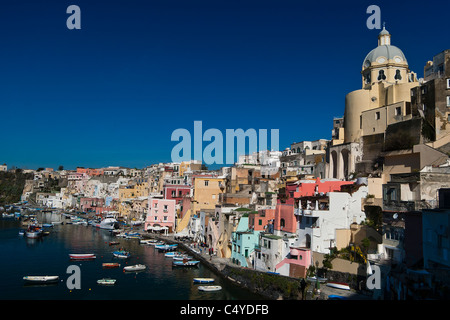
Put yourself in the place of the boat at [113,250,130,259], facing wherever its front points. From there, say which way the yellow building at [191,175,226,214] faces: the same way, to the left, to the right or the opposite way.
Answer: to the left

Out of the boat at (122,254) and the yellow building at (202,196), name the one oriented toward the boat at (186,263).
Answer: the yellow building

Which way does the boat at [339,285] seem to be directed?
to the viewer's left

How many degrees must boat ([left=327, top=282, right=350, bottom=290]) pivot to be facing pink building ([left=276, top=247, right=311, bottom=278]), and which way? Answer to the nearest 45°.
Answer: approximately 45° to its right

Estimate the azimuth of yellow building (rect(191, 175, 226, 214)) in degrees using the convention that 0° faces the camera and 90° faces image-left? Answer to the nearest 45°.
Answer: approximately 0°

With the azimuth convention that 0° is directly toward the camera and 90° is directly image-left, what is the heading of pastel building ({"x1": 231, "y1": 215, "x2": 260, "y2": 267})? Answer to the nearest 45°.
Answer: approximately 45°

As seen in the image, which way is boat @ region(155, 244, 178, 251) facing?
to the viewer's left

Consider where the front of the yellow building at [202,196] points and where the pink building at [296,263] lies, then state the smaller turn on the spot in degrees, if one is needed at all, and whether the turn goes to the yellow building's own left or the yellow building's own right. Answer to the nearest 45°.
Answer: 0° — it already faces it

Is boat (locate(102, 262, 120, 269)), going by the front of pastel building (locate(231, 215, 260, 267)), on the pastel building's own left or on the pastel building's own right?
on the pastel building's own right

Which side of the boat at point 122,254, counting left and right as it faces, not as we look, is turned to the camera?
left

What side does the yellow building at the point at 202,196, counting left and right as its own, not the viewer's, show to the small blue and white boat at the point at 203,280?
front
